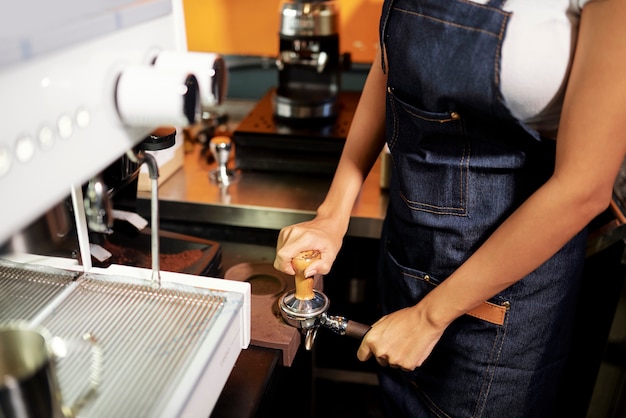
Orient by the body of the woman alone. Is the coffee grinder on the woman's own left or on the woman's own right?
on the woman's own right

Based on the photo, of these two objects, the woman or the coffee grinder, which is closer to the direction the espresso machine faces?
the woman

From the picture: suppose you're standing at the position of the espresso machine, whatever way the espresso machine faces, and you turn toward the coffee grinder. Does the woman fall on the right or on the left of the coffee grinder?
right

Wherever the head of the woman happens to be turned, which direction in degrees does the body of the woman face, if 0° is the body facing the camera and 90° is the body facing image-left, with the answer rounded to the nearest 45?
approximately 45°

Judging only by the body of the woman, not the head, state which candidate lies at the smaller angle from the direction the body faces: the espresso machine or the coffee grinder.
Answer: the espresso machine

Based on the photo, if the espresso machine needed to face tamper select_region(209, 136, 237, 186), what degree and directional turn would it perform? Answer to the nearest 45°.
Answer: approximately 135° to its left

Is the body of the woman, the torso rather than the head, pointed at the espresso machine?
yes

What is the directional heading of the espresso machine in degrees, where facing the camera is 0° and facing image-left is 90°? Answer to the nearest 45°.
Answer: approximately 315°

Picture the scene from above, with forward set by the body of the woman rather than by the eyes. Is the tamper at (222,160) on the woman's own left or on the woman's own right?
on the woman's own right
